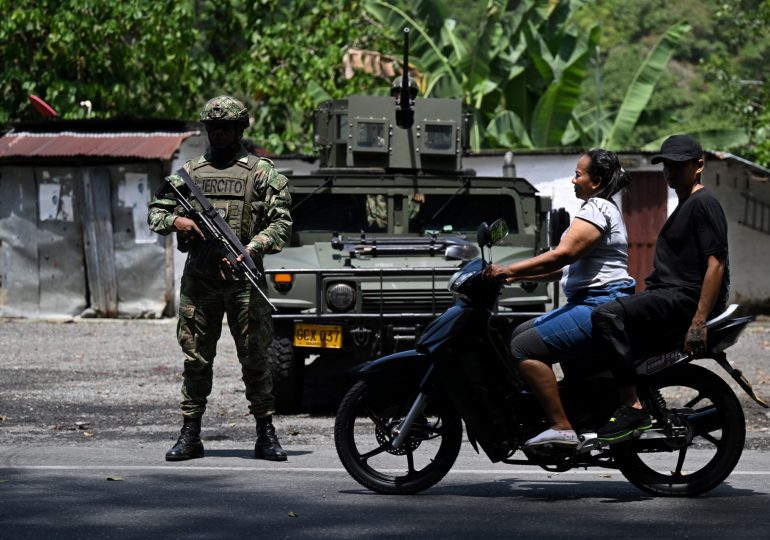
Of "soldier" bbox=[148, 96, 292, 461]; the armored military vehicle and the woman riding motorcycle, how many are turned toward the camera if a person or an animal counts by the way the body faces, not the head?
2

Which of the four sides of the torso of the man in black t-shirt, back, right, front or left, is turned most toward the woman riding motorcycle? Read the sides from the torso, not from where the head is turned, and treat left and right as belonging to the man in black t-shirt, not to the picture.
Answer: front

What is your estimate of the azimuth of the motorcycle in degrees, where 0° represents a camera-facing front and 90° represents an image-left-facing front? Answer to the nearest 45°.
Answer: approximately 90°

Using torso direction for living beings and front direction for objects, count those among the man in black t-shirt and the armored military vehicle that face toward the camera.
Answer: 1

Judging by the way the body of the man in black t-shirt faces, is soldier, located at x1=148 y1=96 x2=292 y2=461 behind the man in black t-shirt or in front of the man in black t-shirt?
in front

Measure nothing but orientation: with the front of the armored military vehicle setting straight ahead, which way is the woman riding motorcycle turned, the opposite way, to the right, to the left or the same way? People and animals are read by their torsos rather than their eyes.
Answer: to the right

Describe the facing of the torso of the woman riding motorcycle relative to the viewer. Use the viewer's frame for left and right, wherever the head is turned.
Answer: facing to the left of the viewer

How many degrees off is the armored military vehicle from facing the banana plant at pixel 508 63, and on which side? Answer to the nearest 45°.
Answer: approximately 180°

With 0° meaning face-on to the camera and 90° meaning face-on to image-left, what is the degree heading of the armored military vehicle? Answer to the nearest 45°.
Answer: approximately 0°

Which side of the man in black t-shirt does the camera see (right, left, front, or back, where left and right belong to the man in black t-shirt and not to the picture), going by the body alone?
left

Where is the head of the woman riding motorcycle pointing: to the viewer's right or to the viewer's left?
to the viewer's left

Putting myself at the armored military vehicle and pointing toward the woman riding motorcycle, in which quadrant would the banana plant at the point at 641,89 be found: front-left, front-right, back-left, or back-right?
back-left

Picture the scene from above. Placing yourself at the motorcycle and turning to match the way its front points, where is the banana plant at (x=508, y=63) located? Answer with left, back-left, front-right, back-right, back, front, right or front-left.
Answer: right

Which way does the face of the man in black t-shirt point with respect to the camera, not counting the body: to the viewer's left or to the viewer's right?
to the viewer's left
